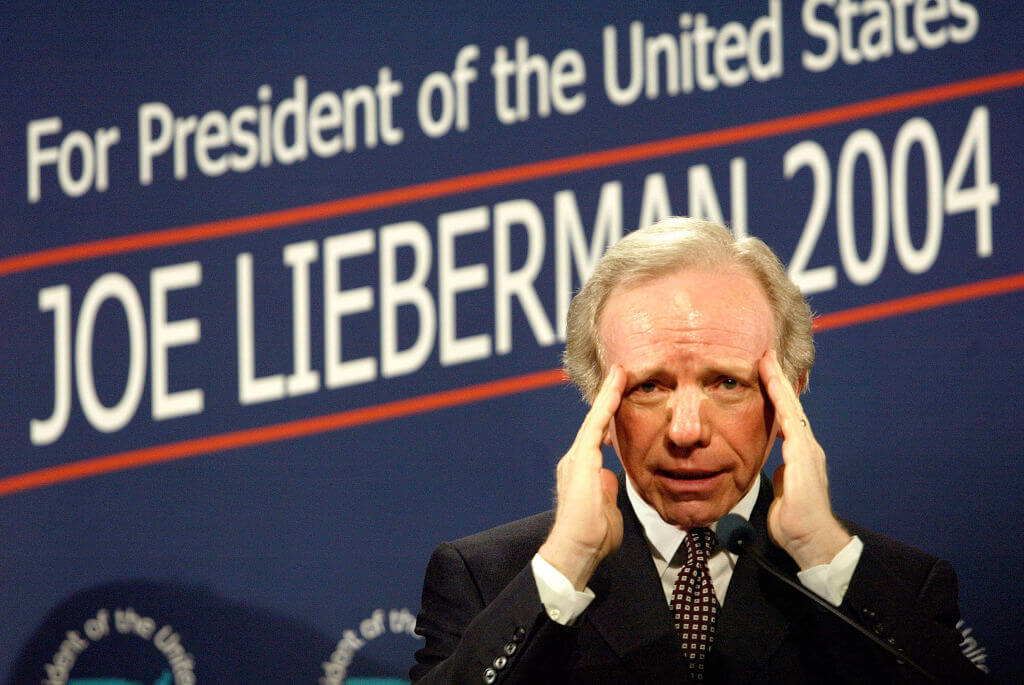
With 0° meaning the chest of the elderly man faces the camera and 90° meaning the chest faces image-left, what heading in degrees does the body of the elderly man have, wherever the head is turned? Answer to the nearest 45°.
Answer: approximately 0°
